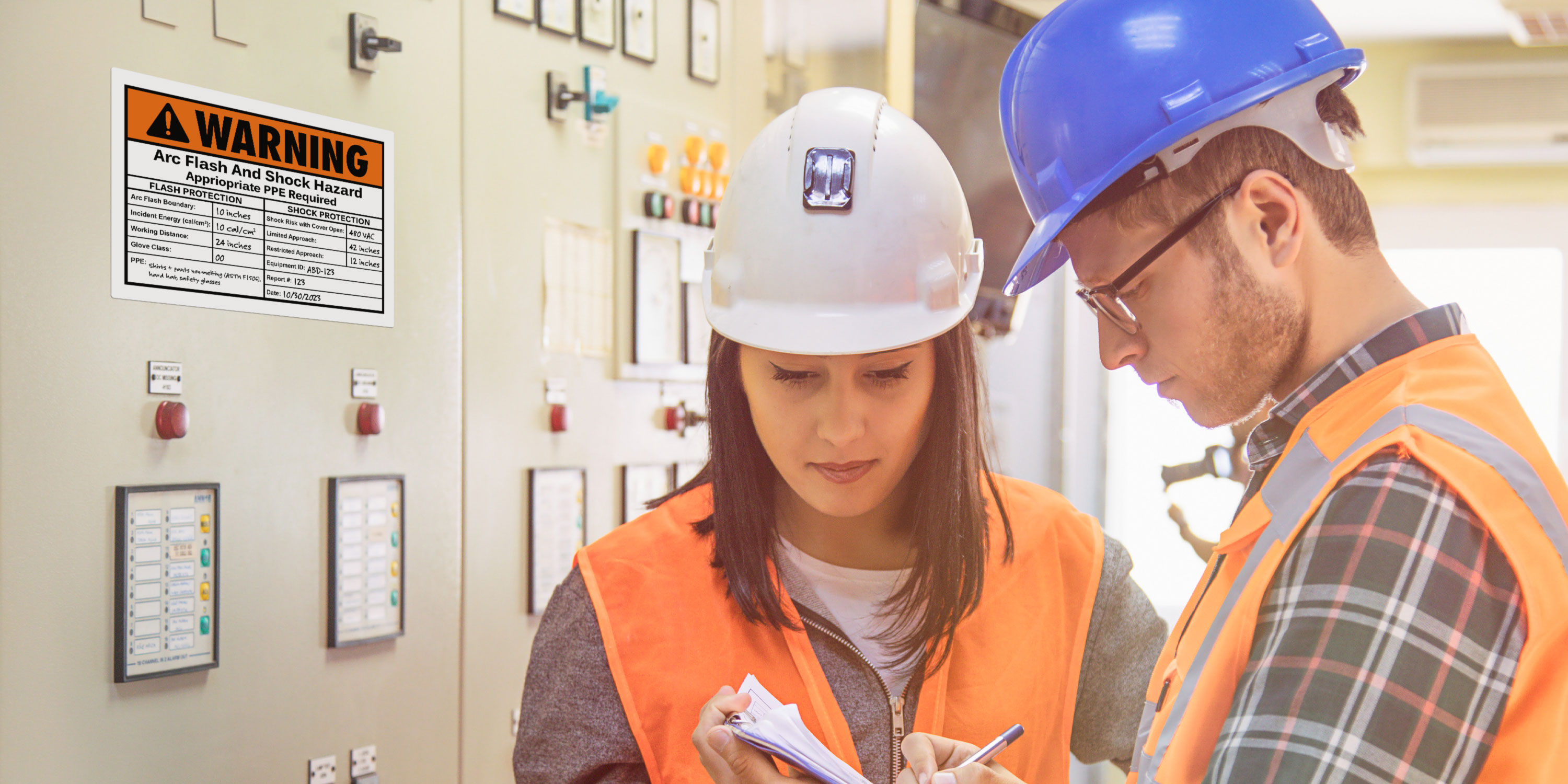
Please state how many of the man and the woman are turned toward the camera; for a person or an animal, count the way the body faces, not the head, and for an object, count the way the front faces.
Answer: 1

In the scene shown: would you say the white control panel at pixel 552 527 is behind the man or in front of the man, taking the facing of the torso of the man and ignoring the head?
in front

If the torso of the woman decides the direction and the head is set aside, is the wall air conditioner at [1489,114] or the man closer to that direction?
the man

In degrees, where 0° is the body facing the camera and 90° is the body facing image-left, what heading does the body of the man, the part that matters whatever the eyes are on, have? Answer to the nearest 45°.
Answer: approximately 90°

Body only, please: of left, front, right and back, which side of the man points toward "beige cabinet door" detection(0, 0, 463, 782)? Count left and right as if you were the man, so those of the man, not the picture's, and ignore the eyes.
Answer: front

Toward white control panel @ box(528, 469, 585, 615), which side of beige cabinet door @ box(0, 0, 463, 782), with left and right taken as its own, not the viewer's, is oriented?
left

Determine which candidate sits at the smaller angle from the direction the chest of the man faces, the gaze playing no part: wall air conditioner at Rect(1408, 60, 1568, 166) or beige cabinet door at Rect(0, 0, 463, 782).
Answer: the beige cabinet door

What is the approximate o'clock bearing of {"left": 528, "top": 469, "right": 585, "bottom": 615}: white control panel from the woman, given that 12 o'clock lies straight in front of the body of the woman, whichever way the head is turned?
The white control panel is roughly at 5 o'clock from the woman.

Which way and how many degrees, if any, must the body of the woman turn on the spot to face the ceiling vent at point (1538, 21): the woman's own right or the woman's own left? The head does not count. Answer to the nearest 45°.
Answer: approximately 135° to the woman's own left

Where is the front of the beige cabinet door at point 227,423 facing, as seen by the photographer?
facing the viewer and to the right of the viewer

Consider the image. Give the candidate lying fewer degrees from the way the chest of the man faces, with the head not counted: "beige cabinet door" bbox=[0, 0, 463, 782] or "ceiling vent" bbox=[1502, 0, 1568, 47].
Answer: the beige cabinet door

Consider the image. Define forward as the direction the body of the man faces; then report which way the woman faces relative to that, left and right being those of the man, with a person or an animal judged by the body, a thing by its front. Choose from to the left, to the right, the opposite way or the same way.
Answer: to the left

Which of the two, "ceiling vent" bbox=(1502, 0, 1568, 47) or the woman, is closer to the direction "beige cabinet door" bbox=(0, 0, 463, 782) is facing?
the woman

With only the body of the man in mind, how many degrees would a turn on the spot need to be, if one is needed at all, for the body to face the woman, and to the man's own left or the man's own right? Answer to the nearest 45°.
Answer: approximately 45° to the man's own right

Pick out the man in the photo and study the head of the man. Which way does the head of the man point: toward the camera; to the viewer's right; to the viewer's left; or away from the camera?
to the viewer's left

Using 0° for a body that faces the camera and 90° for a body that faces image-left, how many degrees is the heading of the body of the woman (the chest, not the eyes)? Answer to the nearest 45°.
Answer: approximately 0°
